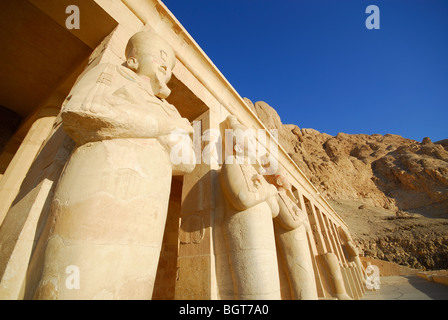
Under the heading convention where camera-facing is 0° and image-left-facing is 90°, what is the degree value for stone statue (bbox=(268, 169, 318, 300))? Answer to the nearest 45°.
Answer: approximately 315°

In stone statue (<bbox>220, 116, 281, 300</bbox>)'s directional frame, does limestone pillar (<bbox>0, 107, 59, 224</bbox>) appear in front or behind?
behind

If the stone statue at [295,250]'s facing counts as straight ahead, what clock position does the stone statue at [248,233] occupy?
the stone statue at [248,233] is roughly at 2 o'clock from the stone statue at [295,250].

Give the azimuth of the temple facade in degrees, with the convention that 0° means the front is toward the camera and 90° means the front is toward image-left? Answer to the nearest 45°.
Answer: approximately 315°

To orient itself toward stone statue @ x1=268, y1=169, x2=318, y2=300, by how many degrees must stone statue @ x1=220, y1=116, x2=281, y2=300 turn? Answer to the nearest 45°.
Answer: approximately 90° to its left

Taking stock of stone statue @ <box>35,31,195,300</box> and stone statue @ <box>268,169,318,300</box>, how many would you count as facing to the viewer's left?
0

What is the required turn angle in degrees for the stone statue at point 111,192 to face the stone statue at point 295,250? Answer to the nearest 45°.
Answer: approximately 90° to its left

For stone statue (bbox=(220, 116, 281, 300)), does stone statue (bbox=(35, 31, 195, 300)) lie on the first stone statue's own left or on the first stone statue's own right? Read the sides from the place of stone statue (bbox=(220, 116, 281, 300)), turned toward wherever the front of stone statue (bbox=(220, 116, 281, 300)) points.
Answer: on the first stone statue's own right

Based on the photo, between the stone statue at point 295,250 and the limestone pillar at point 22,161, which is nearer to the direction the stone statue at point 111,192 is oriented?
the stone statue

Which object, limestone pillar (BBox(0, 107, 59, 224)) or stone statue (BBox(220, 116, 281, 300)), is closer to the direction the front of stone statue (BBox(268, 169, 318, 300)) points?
the stone statue
